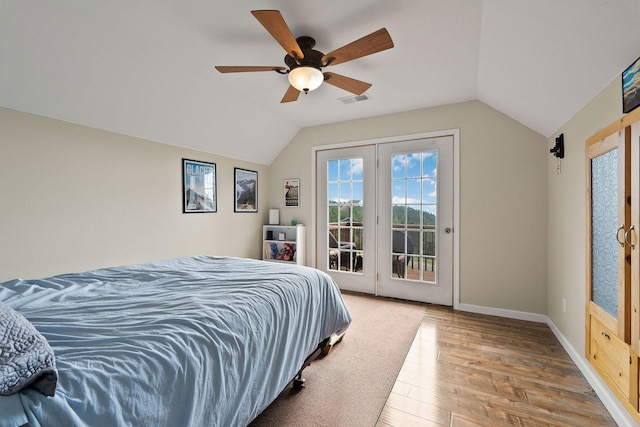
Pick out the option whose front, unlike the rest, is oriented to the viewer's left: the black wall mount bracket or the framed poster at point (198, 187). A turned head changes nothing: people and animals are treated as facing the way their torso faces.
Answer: the black wall mount bracket

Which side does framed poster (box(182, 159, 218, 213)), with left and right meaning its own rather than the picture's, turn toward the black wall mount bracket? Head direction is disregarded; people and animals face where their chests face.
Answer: front

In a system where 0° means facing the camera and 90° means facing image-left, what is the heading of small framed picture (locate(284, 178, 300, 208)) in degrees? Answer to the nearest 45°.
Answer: approximately 45°

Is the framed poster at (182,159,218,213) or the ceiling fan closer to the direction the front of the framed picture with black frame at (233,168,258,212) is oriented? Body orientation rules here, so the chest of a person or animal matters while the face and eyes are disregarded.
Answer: the ceiling fan

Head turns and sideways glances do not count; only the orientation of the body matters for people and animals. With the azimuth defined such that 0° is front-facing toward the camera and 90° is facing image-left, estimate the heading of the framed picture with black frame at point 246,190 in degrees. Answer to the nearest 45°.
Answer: approximately 315°

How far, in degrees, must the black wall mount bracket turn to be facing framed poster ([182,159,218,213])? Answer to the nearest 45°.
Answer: approximately 45° to its left

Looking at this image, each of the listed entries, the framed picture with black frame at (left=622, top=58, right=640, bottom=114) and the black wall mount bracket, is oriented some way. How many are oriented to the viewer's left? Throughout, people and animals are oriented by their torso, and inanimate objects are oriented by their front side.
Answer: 2

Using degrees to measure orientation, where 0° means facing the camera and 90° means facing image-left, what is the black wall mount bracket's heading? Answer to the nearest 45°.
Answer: approximately 90°

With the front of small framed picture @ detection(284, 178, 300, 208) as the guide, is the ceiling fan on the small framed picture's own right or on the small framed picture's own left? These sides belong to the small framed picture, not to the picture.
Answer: on the small framed picture's own left

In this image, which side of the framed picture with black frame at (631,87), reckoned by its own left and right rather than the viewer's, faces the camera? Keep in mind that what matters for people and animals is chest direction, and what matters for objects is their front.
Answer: left

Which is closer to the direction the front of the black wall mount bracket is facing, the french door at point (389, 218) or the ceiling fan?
the french door

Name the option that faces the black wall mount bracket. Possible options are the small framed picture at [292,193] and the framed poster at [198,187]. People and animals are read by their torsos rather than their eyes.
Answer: the framed poster

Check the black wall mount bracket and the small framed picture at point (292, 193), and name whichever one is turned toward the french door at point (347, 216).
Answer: the black wall mount bracket

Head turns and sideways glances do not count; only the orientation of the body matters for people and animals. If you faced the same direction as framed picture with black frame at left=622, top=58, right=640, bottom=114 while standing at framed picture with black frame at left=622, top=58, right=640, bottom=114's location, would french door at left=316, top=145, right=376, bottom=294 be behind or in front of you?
in front

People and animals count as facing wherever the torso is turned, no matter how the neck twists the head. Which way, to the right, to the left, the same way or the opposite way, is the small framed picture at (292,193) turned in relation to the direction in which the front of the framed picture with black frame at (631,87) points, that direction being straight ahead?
to the left

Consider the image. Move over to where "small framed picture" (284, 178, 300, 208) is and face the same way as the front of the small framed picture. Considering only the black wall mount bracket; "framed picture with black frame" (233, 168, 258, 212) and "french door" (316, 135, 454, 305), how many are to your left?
2

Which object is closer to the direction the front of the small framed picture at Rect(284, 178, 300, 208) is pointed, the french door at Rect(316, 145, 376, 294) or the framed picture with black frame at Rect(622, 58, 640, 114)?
the framed picture with black frame

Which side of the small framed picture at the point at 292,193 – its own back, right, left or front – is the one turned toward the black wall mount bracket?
left

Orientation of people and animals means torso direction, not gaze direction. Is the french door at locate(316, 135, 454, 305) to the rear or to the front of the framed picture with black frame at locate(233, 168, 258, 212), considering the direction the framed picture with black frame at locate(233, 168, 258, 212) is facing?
to the front

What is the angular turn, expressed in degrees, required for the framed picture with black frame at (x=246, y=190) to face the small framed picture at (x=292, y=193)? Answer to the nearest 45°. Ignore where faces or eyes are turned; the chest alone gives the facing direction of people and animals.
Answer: approximately 45° to its left
